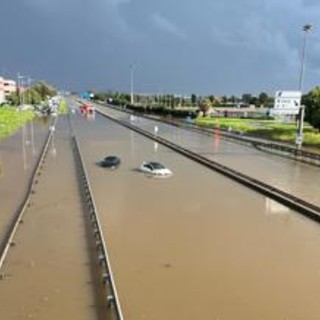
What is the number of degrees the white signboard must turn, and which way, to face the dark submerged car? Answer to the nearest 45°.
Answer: approximately 45° to its right

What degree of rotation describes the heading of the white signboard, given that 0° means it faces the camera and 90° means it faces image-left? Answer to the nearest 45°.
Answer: approximately 0°

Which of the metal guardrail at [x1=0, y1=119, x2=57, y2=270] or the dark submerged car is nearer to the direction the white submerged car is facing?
the metal guardrail
